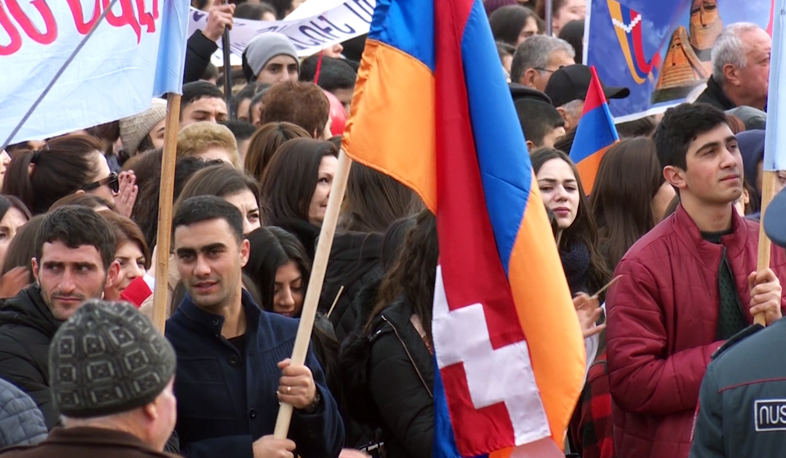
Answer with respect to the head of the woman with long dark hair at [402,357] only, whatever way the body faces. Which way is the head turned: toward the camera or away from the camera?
away from the camera

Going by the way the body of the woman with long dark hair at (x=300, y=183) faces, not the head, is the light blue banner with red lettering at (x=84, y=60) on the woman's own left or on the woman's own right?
on the woman's own right
